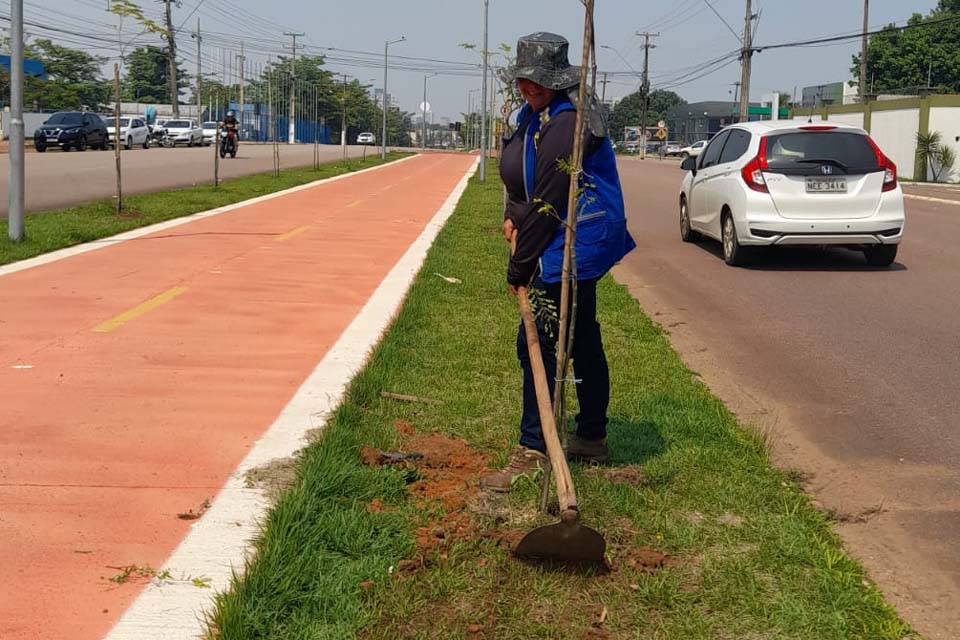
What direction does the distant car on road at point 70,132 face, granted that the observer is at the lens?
facing the viewer and to the left of the viewer

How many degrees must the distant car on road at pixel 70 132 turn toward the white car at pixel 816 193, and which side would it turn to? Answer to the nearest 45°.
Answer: approximately 45° to its left

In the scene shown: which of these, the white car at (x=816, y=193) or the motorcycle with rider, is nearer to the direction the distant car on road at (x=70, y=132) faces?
the white car

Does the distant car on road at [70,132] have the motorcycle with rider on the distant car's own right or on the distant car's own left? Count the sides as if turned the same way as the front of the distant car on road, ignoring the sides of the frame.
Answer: on the distant car's own left

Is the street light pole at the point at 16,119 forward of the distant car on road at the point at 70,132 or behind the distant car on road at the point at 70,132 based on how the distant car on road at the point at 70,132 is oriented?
forward

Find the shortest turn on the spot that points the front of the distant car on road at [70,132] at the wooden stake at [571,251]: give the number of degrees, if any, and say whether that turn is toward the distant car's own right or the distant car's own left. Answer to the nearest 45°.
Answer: approximately 45° to the distant car's own left

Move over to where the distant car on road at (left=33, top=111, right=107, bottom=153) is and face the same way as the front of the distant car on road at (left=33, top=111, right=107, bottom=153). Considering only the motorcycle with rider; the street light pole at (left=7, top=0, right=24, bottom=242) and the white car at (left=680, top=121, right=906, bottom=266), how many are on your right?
0

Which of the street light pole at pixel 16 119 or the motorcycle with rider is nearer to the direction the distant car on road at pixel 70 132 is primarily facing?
the street light pole

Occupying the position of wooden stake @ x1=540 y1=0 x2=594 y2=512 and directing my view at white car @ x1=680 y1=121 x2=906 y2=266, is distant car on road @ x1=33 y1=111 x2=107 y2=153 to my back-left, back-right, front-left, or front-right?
front-left

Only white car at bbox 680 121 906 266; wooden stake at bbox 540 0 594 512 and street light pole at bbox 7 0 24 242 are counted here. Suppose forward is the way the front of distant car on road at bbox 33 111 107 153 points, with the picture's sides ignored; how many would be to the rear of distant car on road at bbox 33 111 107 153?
0

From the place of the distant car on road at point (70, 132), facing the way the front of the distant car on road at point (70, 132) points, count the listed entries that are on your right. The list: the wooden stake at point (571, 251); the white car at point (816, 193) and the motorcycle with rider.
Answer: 0
